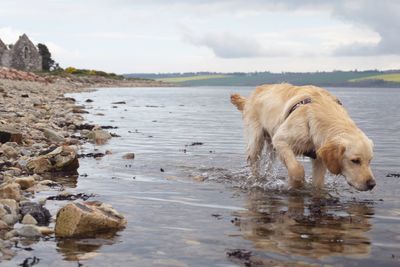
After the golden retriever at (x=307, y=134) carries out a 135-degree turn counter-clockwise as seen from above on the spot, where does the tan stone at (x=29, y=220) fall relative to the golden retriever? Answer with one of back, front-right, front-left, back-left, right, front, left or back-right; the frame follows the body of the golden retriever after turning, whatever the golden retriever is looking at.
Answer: back-left

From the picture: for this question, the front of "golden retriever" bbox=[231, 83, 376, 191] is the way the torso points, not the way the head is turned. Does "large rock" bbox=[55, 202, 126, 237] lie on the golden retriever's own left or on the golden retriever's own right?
on the golden retriever's own right

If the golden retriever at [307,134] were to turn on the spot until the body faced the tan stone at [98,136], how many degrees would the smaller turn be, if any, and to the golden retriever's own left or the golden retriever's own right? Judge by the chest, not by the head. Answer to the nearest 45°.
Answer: approximately 180°

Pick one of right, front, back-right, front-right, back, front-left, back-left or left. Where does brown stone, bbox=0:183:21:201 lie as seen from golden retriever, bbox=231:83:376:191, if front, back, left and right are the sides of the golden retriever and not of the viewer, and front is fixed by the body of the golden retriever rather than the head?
right

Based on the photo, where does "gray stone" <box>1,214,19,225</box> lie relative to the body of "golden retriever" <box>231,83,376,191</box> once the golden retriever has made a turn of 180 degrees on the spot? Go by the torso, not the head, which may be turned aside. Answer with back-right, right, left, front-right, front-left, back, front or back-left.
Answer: left

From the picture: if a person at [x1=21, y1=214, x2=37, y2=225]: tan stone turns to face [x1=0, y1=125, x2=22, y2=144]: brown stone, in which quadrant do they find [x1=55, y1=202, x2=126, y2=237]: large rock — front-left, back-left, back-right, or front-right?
back-right

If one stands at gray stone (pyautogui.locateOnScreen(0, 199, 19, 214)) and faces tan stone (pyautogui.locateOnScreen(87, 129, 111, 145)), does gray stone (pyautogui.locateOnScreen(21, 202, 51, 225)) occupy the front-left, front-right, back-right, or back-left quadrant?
back-right

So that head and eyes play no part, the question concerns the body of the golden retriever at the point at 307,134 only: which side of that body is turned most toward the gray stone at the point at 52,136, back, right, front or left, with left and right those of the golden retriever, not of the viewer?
back

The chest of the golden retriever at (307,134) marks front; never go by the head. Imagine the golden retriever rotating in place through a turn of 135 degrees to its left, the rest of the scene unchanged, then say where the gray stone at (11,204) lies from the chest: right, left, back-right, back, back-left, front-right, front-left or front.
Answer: back-left

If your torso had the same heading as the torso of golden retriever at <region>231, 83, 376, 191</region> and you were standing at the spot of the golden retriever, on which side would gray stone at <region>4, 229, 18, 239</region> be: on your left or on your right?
on your right

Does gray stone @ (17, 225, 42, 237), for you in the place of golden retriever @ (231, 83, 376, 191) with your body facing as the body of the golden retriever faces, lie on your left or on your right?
on your right

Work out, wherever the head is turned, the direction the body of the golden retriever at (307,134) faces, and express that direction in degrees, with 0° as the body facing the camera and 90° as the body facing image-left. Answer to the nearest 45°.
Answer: approximately 315°
